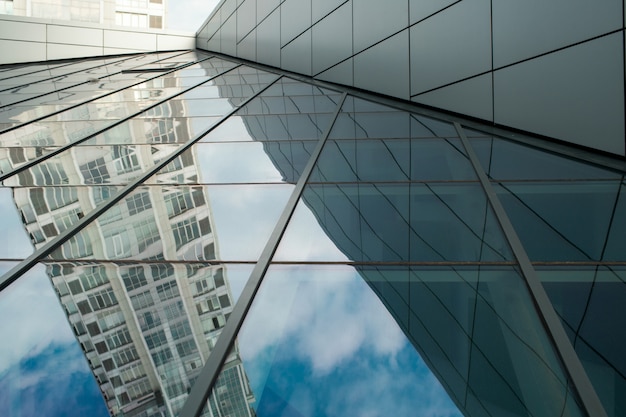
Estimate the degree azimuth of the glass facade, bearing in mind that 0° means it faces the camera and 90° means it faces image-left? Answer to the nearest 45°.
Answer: approximately 0°
